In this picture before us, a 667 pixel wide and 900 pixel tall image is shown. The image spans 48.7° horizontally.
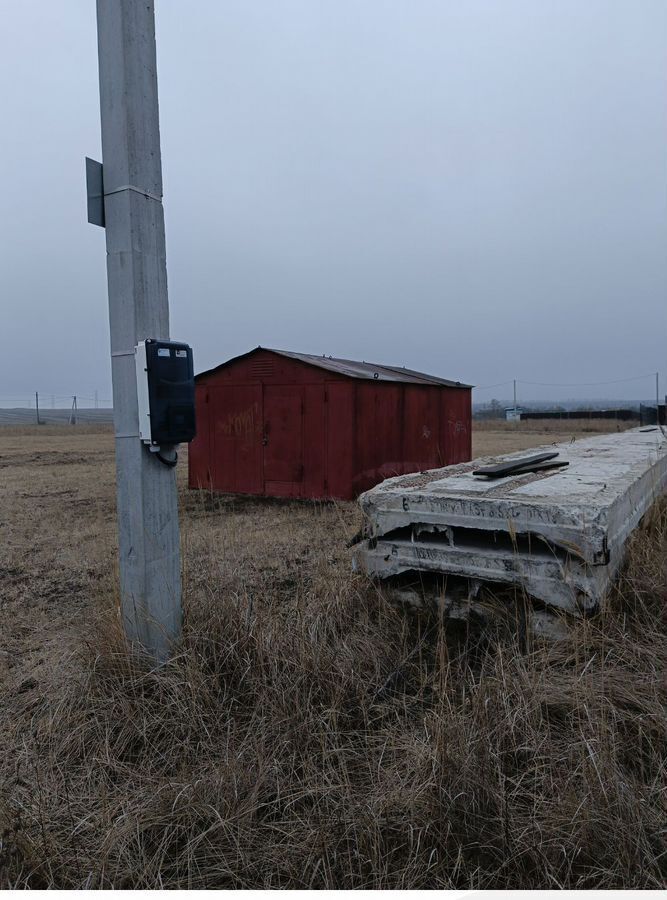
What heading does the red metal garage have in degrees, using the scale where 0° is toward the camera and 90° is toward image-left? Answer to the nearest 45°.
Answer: approximately 45°

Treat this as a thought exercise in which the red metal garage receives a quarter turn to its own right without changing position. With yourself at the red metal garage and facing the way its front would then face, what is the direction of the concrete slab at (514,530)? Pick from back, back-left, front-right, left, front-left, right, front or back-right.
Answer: back-left
